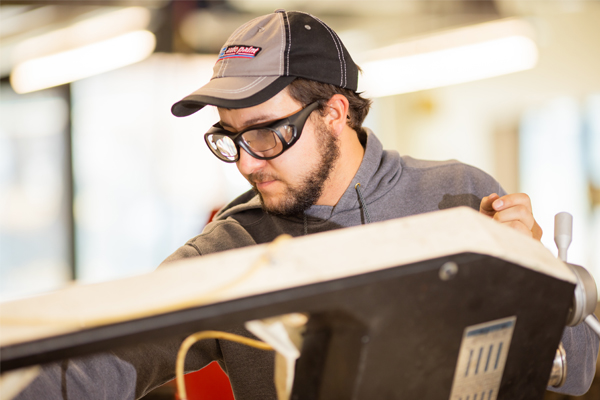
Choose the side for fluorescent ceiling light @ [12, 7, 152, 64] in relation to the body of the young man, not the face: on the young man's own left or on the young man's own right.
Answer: on the young man's own right

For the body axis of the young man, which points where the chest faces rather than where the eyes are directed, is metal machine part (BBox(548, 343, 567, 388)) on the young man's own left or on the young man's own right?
on the young man's own left

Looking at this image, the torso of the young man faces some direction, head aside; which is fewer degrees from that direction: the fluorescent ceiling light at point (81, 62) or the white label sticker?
the white label sticker

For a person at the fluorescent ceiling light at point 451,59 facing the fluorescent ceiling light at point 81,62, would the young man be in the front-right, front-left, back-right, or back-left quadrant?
front-left

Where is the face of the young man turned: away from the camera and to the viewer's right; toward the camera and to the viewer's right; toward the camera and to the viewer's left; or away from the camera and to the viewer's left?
toward the camera and to the viewer's left

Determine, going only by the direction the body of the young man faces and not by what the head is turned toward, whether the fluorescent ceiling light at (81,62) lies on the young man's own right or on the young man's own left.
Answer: on the young man's own right

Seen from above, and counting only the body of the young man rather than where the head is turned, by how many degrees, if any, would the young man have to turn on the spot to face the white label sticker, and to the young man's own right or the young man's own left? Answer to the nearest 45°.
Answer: approximately 45° to the young man's own left

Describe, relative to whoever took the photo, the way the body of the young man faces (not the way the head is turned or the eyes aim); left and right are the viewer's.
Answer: facing the viewer and to the left of the viewer
